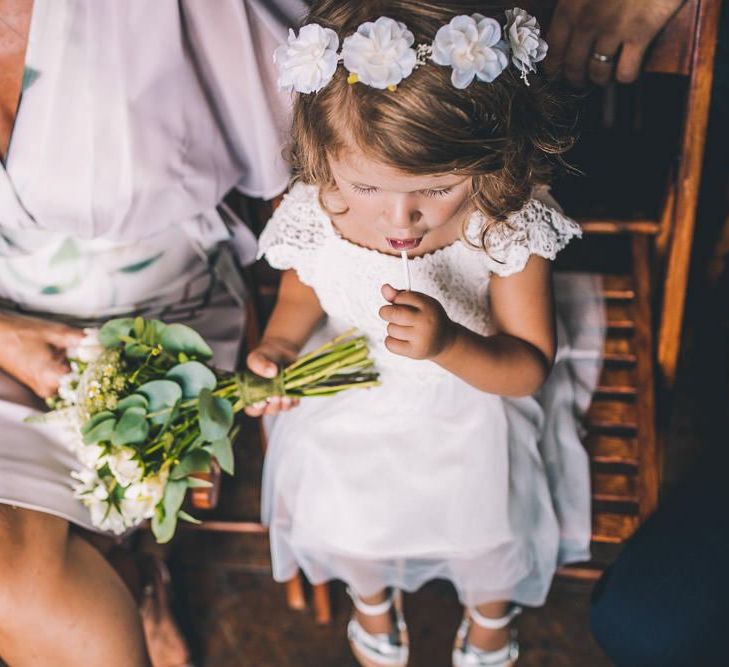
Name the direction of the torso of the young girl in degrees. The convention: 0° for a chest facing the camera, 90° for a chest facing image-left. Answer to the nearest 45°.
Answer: approximately 0°
